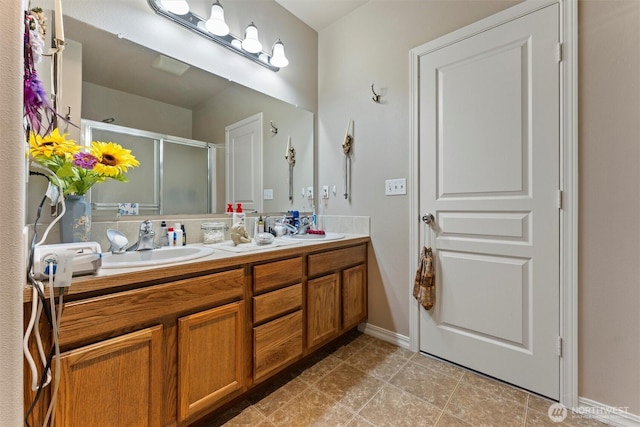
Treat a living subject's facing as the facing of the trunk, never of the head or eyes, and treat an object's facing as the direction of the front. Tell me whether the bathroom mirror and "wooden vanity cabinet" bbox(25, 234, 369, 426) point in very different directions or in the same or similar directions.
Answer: same or similar directions

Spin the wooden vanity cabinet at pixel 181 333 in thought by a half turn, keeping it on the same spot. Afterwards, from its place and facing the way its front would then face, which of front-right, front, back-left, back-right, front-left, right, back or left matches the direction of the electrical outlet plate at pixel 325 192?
right

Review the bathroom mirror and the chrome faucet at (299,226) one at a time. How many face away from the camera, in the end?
0

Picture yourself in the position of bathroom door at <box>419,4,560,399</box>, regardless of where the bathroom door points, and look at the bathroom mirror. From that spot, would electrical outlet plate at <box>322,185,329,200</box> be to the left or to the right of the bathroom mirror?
right

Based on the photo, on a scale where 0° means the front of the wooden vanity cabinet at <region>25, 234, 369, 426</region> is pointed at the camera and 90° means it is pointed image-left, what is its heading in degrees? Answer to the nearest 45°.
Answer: approximately 315°

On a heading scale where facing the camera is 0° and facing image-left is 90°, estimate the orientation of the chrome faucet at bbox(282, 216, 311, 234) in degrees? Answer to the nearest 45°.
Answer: approximately 315°

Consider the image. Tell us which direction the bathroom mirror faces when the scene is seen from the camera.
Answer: facing the viewer and to the right of the viewer

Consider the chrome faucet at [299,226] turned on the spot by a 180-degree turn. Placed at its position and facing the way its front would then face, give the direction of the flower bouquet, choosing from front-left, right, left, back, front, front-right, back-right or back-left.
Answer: left

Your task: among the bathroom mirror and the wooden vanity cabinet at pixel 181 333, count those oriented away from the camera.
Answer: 0
